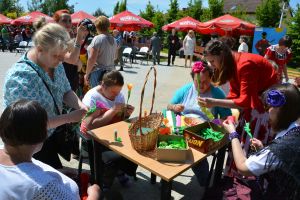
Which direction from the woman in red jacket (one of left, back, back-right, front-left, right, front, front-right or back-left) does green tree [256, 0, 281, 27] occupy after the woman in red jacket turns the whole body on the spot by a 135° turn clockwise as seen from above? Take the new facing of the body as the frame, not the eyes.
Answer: front-left

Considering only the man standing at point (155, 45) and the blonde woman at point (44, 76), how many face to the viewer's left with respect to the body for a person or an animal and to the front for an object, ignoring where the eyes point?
0

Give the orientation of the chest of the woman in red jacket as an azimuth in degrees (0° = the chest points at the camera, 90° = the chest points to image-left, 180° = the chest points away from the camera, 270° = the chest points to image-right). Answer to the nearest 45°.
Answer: approximately 90°

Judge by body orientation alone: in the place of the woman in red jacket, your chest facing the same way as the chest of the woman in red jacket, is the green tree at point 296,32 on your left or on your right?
on your right

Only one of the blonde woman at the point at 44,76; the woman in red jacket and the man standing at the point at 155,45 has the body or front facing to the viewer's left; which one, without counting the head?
the woman in red jacket

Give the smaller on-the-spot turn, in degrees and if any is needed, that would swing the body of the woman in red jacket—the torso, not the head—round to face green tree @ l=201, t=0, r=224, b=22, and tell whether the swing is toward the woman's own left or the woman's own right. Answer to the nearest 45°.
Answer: approximately 90° to the woman's own right

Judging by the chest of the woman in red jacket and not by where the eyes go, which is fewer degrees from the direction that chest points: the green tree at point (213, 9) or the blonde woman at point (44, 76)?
the blonde woman

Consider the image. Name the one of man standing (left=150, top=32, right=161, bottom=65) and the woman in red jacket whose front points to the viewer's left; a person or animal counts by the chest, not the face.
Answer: the woman in red jacket

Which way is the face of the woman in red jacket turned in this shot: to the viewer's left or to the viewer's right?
to the viewer's left

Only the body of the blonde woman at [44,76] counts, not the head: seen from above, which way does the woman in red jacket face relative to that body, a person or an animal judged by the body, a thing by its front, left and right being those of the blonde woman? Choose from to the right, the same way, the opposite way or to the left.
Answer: the opposite way

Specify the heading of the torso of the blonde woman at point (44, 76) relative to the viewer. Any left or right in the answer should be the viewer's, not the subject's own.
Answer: facing the viewer and to the right of the viewer
